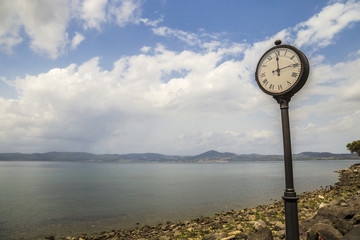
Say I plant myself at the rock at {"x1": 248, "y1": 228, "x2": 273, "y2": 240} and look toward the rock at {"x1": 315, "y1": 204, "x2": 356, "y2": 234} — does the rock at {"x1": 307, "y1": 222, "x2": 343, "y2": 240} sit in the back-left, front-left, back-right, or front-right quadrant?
front-right

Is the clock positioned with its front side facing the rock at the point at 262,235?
no

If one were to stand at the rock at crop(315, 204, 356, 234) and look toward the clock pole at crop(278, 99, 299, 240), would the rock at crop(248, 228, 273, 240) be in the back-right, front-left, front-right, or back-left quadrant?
front-right

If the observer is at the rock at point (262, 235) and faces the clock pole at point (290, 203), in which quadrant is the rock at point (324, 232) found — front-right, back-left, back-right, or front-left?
front-left

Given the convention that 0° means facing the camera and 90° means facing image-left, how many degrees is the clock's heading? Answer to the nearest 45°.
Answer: approximately 45°

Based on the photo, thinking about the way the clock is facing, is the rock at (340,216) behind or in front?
behind
